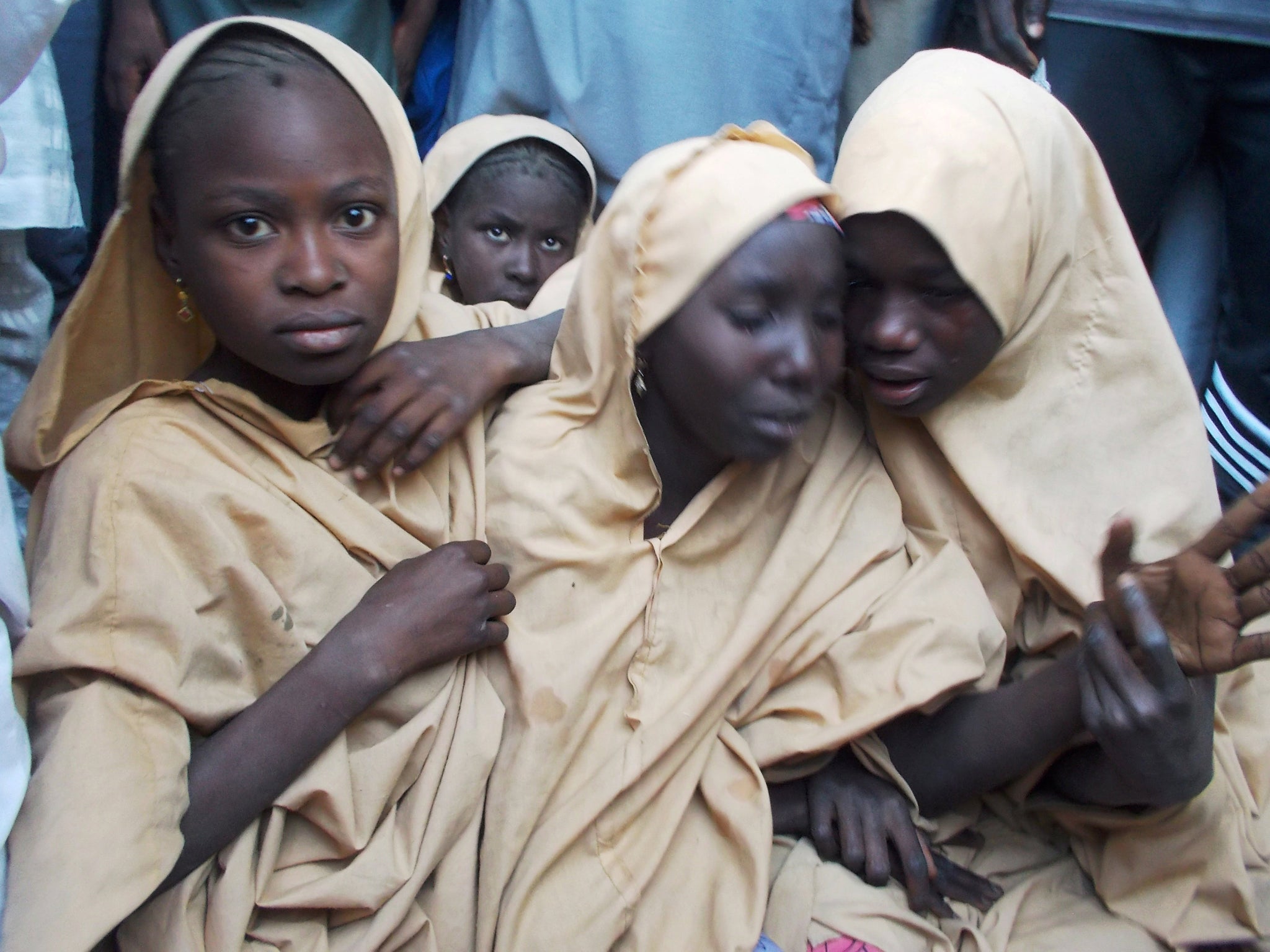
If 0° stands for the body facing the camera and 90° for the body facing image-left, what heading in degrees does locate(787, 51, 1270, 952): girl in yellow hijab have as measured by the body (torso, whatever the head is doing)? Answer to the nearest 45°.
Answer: approximately 45°

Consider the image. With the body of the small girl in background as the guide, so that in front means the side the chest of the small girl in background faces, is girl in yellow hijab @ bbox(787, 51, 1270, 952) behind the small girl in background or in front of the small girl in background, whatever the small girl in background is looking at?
in front

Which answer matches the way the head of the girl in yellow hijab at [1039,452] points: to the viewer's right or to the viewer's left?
to the viewer's left

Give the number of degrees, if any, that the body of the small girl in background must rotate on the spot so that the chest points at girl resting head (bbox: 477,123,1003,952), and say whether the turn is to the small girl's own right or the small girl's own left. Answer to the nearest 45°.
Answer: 0° — they already face them

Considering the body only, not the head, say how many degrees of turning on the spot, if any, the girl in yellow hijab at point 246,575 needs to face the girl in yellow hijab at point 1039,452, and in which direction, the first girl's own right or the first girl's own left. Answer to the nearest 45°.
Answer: approximately 45° to the first girl's own left

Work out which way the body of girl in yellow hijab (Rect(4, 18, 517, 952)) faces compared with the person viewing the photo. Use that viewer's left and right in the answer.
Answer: facing the viewer and to the right of the viewer

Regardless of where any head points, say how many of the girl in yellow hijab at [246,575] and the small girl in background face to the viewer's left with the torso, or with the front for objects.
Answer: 0

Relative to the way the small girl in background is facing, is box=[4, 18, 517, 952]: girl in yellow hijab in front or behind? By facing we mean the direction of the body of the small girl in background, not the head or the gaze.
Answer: in front
